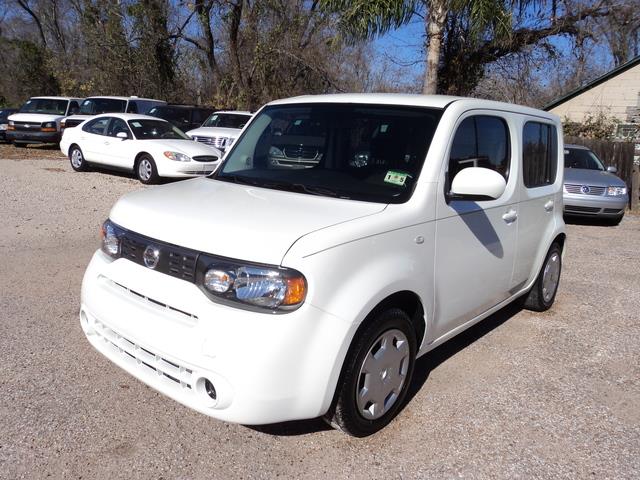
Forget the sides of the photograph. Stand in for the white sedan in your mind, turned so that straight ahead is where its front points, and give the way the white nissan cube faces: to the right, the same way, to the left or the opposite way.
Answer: to the right

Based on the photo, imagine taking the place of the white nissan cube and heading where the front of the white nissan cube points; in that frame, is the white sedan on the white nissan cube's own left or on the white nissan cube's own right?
on the white nissan cube's own right

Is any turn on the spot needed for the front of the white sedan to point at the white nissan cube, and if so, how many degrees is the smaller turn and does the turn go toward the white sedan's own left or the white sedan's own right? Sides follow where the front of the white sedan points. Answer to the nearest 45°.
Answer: approximately 45° to the white sedan's own right

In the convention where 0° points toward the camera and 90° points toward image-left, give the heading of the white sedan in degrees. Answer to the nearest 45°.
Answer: approximately 315°

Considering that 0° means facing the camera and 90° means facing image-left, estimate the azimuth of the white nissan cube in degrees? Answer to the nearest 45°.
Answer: approximately 45°
